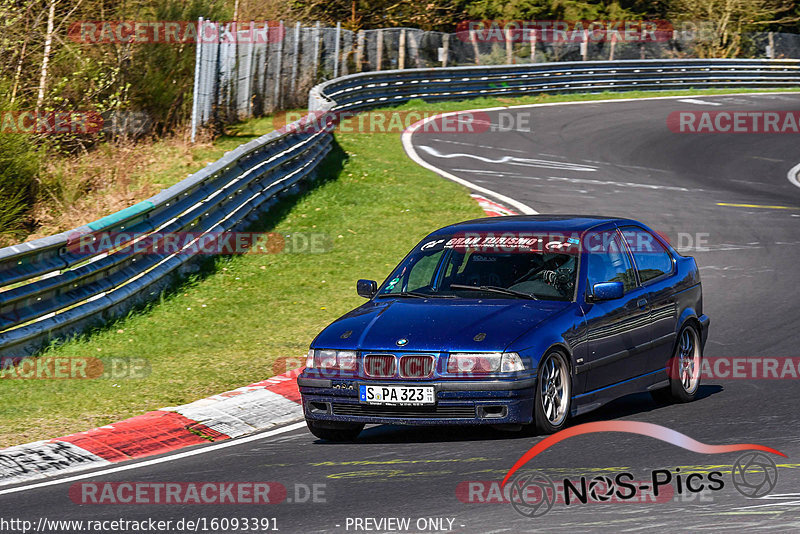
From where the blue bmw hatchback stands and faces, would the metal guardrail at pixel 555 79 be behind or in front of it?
behind

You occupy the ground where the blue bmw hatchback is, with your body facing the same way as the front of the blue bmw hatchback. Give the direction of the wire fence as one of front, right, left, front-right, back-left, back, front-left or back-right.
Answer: back-right

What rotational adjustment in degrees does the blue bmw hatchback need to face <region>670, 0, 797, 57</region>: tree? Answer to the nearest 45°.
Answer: approximately 135° to its right

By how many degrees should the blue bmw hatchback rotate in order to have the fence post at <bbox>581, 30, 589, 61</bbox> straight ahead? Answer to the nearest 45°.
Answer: approximately 135° to its right

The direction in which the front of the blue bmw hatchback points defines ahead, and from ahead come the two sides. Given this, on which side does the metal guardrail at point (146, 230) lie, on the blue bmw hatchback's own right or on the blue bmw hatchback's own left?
on the blue bmw hatchback's own right

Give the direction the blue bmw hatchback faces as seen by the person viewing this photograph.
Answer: facing the viewer and to the left of the viewer

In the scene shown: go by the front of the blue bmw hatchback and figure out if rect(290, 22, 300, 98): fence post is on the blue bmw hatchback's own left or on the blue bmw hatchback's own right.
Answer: on the blue bmw hatchback's own right

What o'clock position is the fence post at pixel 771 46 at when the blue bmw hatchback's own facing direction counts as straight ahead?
The fence post is roughly at 5 o'clock from the blue bmw hatchback.

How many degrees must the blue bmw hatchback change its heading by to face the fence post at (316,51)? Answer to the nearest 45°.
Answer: approximately 135° to its right

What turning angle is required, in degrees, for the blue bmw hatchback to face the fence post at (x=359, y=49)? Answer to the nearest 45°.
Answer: approximately 135° to its right
